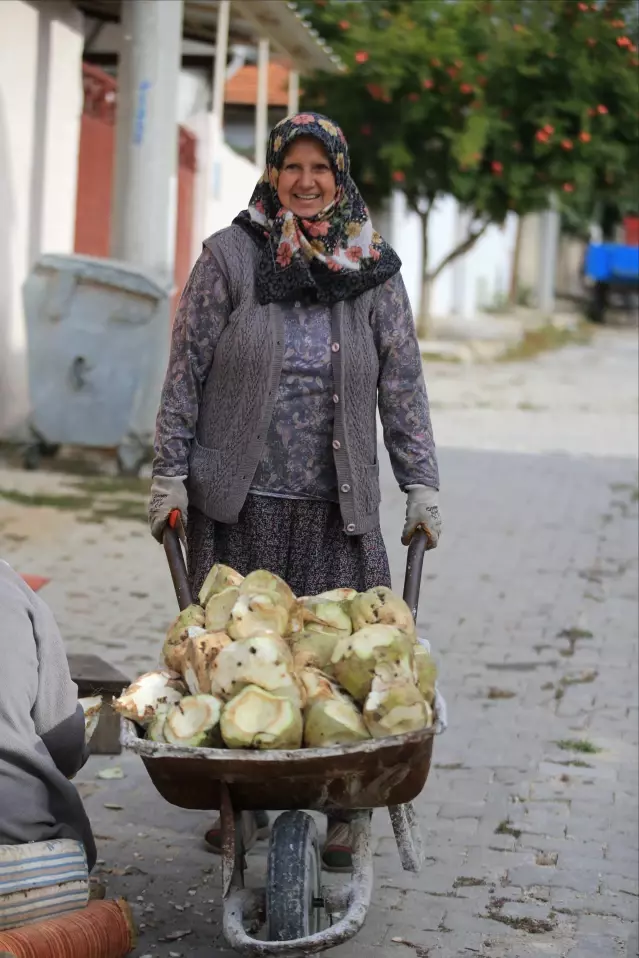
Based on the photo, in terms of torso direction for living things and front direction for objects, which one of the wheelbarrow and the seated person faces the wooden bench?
the seated person

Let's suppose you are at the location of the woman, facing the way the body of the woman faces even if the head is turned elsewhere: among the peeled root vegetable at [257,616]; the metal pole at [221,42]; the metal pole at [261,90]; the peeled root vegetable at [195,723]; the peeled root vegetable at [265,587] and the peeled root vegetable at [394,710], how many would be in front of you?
4

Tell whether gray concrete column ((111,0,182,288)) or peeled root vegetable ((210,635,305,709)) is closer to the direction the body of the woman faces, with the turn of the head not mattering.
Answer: the peeled root vegetable

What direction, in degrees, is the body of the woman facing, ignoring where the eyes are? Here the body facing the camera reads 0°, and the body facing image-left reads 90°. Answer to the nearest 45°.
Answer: approximately 0°

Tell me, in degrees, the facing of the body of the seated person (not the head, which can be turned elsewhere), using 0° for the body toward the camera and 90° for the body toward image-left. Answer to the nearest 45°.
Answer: approximately 180°

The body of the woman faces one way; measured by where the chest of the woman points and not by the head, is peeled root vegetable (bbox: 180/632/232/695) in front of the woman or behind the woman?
in front

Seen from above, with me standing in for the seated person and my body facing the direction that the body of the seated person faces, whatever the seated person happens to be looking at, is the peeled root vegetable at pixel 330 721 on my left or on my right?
on my right
